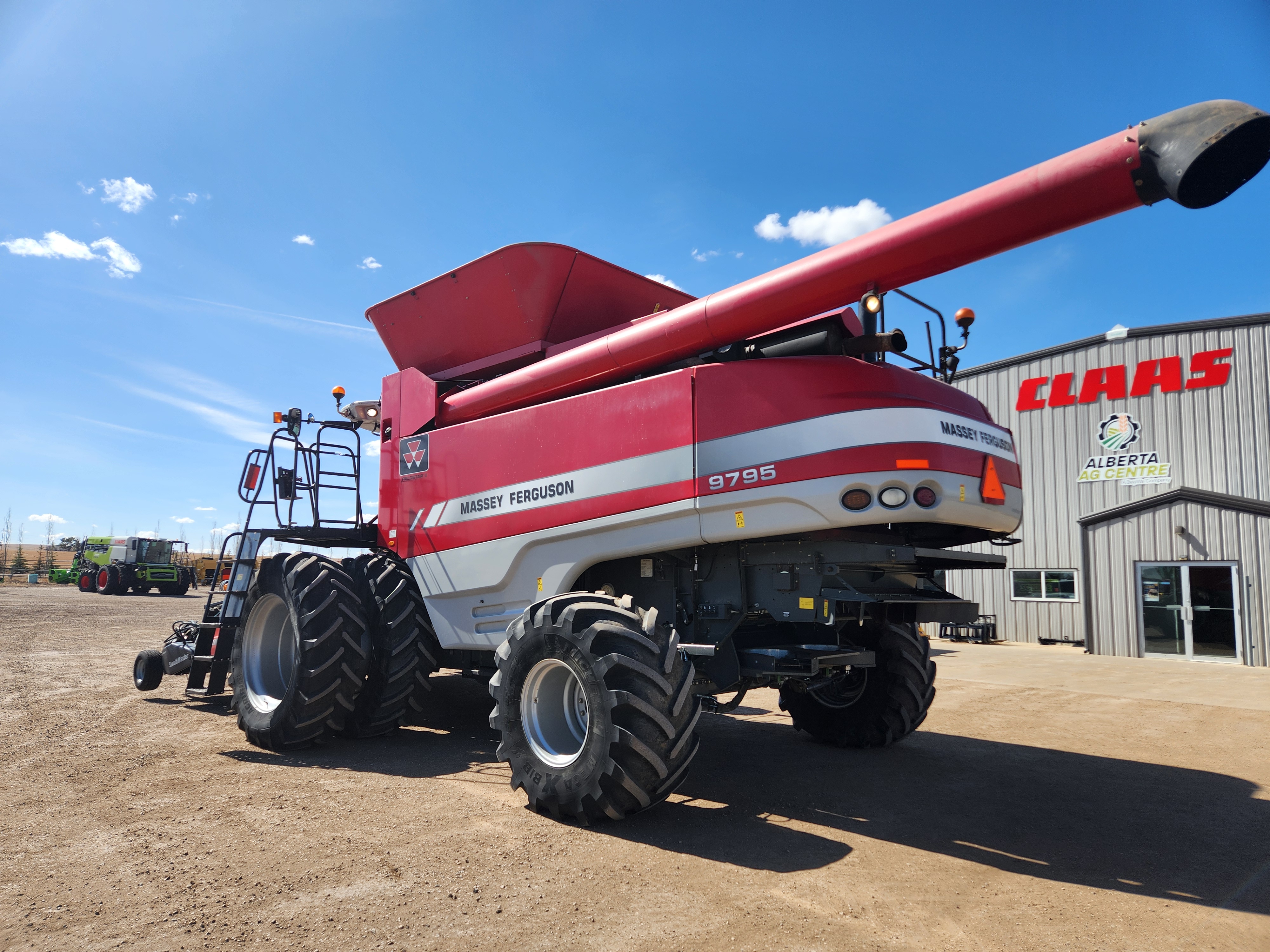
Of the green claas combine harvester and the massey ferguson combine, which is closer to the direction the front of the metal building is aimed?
the massey ferguson combine

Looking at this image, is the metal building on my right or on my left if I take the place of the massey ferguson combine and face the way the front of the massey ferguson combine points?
on my right

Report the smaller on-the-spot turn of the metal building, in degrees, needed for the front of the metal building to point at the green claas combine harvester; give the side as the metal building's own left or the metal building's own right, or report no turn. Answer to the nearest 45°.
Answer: approximately 90° to the metal building's own right

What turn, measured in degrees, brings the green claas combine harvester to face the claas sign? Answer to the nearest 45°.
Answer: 0° — it already faces it

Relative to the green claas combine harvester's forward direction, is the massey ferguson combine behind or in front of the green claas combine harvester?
in front

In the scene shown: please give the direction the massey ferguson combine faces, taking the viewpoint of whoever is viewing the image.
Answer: facing away from the viewer and to the left of the viewer

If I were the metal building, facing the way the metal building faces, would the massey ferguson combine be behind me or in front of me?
in front

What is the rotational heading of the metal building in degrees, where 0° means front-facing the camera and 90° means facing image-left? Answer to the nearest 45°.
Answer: approximately 0°

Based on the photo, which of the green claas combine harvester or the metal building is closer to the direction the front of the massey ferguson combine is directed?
the green claas combine harvester

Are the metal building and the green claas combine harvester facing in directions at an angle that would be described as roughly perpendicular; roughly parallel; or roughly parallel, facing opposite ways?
roughly perpendicular

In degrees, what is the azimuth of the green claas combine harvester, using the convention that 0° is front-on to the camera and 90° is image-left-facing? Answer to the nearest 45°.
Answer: approximately 315°

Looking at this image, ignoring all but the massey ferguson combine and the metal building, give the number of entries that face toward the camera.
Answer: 1
